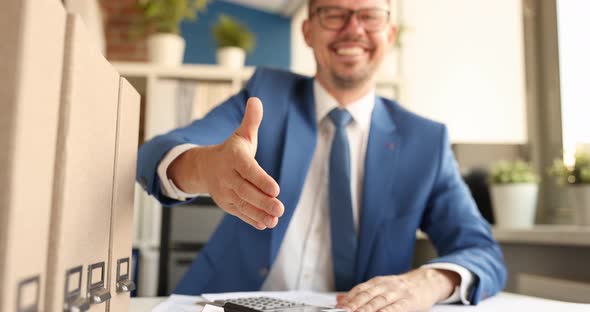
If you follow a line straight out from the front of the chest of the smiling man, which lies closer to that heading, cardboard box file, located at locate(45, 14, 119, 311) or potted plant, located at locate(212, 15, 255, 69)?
the cardboard box file

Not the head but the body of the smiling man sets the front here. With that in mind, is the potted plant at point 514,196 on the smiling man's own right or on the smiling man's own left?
on the smiling man's own left

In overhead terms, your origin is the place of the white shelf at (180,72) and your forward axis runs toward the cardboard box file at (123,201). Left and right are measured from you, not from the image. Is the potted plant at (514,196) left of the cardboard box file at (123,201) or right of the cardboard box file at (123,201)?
left

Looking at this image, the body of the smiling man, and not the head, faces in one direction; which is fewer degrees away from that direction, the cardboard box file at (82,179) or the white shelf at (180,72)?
the cardboard box file

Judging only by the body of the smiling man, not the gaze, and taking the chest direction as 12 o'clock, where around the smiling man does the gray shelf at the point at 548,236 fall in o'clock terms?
The gray shelf is roughly at 8 o'clock from the smiling man.

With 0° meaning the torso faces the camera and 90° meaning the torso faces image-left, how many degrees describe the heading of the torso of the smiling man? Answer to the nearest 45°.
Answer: approximately 0°

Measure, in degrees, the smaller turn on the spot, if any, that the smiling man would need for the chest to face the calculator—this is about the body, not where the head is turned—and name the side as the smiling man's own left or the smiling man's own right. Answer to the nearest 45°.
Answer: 0° — they already face it

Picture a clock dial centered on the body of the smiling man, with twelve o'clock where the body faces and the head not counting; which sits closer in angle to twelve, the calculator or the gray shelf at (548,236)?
the calculator
